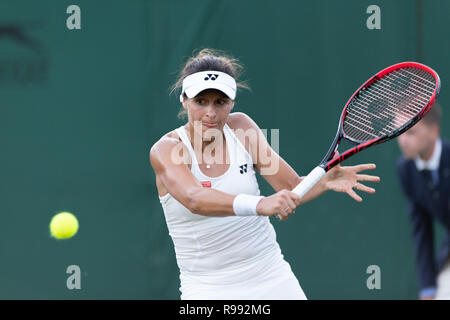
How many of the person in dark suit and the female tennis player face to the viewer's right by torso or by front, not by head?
0

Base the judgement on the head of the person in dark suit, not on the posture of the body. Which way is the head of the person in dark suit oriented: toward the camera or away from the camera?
toward the camera

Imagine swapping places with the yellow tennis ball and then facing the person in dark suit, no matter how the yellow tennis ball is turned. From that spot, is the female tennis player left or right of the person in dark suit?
right

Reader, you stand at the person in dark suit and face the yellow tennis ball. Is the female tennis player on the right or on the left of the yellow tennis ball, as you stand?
left

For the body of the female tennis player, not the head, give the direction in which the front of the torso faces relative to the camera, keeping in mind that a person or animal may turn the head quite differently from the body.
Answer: toward the camera

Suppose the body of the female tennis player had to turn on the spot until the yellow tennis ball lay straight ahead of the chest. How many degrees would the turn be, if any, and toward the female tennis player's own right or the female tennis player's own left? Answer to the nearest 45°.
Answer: approximately 135° to the female tennis player's own right

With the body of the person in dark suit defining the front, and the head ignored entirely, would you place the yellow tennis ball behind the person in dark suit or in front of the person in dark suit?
in front

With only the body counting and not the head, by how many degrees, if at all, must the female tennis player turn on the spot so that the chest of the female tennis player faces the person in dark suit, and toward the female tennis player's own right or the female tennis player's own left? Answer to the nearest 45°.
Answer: approximately 135° to the female tennis player's own left

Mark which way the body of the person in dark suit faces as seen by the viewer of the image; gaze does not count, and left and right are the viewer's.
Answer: facing the viewer and to the left of the viewer

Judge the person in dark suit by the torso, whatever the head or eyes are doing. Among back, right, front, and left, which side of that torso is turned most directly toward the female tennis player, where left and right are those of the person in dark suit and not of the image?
front
